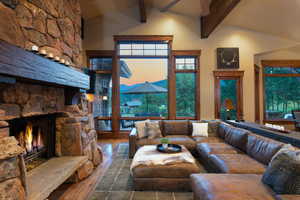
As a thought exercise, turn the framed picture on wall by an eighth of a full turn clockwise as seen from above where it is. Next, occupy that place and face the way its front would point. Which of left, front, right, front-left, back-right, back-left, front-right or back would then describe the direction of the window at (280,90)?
back

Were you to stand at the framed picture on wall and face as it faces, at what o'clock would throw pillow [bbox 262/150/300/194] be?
The throw pillow is roughly at 12 o'clock from the framed picture on wall.

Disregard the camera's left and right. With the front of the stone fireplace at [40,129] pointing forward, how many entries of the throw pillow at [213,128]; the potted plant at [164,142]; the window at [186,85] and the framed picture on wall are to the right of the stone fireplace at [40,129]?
0

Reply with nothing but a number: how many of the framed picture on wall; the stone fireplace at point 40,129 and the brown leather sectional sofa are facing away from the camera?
0

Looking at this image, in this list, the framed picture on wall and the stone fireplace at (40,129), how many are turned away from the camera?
0

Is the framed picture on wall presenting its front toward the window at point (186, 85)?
no

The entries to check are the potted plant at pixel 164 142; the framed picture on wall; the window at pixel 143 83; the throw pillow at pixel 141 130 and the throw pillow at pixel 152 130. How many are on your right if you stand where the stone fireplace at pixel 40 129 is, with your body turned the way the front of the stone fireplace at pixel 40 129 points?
0

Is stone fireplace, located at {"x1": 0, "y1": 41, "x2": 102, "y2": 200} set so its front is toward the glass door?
no

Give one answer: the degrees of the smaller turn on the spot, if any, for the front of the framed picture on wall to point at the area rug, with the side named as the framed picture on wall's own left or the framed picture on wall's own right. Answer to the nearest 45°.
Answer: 0° — it already faces it

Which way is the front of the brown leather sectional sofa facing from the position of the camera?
facing the viewer and to the left of the viewer

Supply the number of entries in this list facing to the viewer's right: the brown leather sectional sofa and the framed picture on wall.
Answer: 0

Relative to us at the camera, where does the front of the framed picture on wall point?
facing the viewer

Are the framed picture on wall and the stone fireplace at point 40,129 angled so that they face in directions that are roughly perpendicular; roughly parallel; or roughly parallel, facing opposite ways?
roughly perpendicular

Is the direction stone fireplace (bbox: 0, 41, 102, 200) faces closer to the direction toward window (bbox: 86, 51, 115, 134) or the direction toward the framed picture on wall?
the framed picture on wall

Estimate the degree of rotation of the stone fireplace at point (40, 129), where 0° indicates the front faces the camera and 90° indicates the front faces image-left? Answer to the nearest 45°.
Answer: approximately 315°

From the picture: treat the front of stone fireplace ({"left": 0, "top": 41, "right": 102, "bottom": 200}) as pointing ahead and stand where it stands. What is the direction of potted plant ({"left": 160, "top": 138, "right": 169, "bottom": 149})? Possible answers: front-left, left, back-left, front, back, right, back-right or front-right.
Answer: front-left

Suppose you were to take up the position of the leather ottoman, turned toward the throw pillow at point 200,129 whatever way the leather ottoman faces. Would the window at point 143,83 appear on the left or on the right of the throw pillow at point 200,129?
left

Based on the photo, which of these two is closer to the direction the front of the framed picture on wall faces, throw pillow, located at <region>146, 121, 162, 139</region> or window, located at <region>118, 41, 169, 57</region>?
the throw pillow

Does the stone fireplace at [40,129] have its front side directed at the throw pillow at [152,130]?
no
